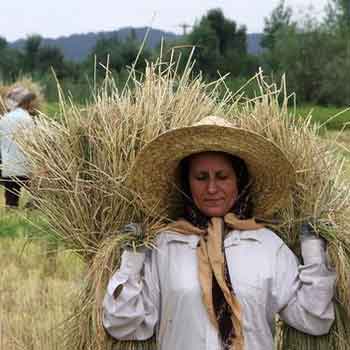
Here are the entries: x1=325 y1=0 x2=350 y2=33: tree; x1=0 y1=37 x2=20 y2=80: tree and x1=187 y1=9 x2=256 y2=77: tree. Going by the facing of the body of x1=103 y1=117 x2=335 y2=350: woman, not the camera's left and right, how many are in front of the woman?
0

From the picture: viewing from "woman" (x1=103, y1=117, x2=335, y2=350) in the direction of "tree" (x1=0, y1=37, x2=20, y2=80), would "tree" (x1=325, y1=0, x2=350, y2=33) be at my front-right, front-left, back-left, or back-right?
front-right

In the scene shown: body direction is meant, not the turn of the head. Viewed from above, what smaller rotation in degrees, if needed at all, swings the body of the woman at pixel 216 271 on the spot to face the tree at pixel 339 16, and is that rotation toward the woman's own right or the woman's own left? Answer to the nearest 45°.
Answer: approximately 180°

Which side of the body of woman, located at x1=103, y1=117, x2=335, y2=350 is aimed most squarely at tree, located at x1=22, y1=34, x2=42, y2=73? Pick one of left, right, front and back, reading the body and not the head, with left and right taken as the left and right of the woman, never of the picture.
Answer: back

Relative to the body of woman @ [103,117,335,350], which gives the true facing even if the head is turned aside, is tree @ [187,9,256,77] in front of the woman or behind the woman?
behind

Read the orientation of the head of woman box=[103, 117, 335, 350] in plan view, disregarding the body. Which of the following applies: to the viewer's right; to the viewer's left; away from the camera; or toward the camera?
toward the camera

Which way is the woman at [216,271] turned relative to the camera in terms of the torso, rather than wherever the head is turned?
toward the camera

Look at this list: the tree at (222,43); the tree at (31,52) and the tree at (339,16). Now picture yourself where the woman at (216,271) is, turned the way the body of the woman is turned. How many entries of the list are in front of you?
0
